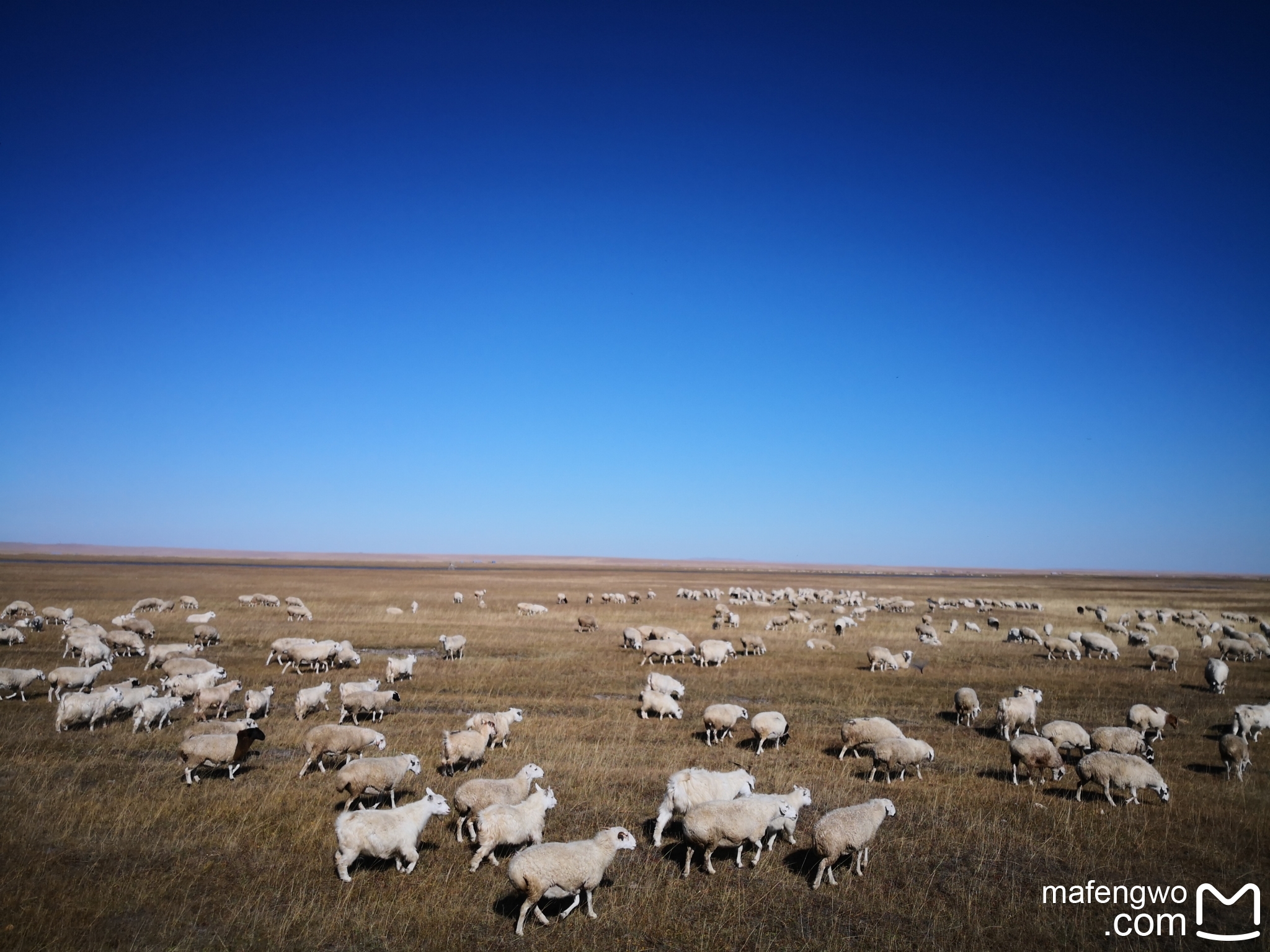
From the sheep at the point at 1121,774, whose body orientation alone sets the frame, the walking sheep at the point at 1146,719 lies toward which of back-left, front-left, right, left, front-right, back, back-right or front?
left

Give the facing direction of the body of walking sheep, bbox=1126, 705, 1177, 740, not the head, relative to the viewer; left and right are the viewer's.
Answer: facing to the right of the viewer

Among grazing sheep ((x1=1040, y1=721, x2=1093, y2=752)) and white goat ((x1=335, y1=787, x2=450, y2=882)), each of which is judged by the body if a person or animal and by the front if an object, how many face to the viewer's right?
2

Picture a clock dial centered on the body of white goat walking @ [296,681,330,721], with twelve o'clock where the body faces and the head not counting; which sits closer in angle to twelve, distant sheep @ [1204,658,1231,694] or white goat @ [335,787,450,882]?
the distant sheep

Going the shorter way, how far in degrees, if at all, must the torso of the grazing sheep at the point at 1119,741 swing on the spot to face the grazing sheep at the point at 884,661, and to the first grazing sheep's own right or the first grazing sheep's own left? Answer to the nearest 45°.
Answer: approximately 135° to the first grazing sheep's own left

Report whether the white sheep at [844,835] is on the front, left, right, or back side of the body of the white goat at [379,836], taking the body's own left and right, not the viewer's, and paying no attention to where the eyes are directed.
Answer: front

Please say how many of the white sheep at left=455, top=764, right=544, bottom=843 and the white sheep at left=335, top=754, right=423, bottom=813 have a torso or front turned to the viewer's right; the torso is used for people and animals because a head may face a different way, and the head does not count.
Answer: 2

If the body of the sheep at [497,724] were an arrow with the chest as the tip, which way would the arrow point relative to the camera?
to the viewer's right

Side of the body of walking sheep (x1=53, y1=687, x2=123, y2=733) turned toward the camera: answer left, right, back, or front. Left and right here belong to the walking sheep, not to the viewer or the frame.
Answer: right

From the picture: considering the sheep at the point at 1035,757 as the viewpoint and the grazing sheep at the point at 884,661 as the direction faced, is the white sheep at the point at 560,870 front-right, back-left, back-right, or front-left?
back-left

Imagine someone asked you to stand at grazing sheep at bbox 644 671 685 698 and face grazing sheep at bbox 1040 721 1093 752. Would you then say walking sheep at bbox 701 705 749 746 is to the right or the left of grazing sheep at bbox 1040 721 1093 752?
right

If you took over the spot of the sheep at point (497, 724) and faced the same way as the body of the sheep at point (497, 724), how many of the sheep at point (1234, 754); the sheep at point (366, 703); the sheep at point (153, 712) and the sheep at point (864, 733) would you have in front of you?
2
